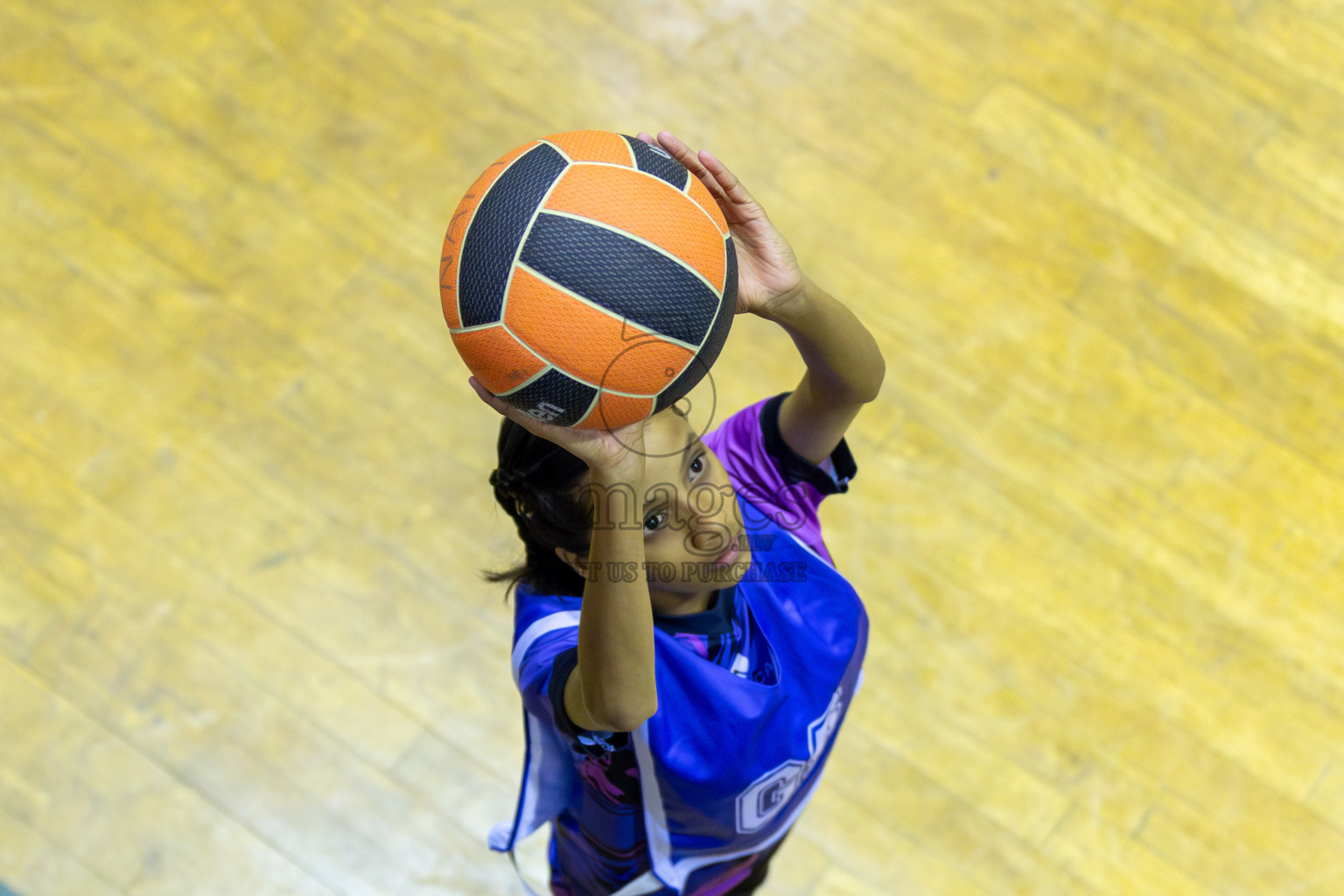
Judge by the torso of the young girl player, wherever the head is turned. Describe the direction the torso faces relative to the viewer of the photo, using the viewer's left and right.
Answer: facing the viewer and to the right of the viewer
